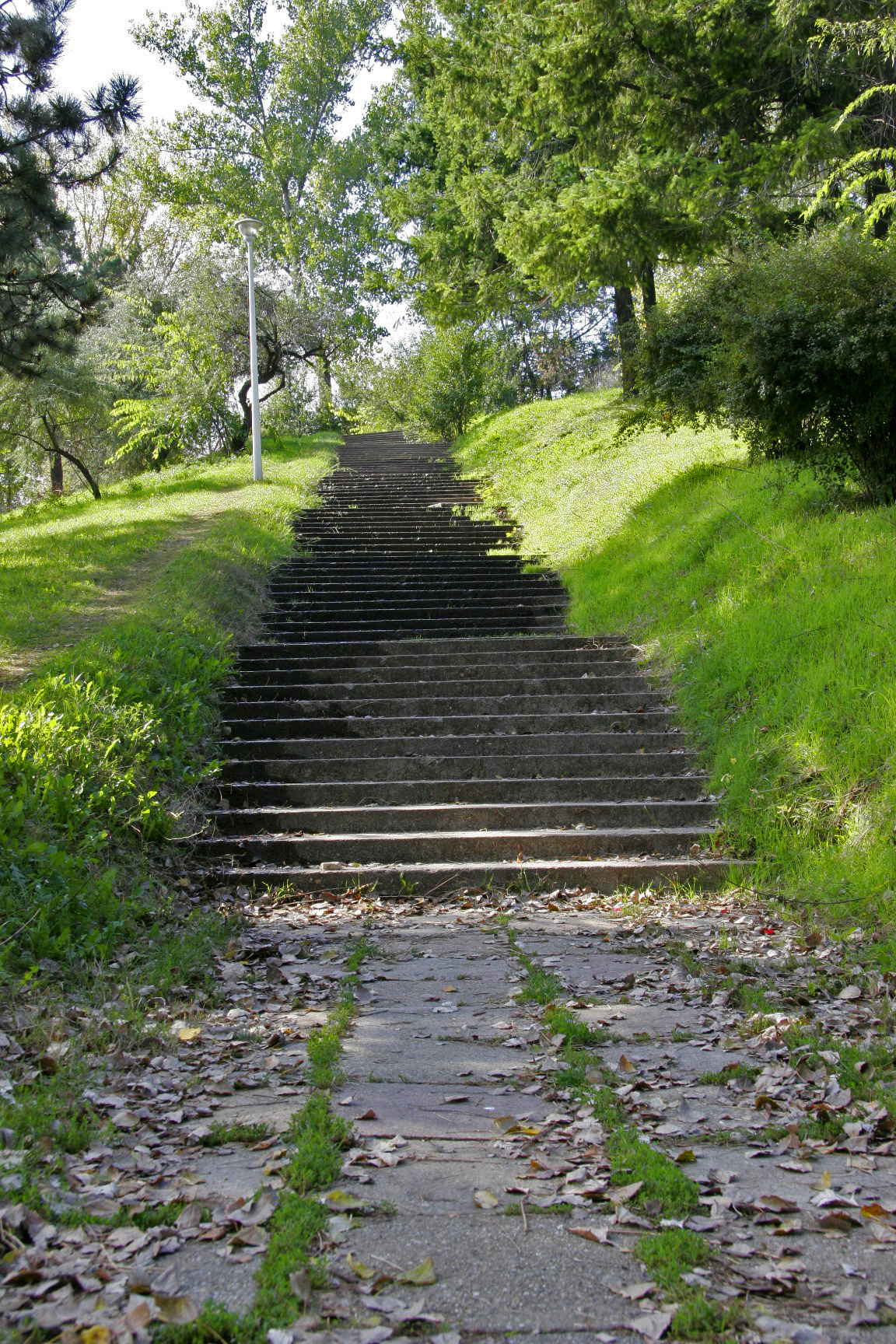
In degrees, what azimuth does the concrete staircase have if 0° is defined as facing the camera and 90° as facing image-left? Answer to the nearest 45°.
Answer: approximately 0°

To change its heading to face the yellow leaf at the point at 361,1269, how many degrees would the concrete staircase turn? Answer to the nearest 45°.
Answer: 0° — it already faces it

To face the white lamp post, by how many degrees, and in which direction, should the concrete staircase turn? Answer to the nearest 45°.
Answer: approximately 180°

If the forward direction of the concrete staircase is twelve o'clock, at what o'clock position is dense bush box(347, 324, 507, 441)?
The dense bush is roughly at 6 o'clock from the concrete staircase.

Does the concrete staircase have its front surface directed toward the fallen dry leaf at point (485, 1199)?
yes

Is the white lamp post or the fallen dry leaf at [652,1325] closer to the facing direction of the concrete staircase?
the fallen dry leaf

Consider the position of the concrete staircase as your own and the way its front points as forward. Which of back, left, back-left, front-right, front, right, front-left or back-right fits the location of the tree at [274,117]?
back

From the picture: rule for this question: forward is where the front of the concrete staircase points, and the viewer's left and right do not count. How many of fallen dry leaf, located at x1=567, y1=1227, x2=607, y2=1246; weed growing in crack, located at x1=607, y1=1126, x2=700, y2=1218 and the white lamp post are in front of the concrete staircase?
2

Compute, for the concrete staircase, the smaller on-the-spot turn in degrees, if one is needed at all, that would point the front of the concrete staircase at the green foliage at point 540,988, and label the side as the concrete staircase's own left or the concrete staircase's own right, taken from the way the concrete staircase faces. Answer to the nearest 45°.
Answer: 0° — it already faces it

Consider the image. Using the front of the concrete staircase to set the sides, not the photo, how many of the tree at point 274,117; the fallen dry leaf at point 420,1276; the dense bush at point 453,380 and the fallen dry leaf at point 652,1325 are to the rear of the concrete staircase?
2

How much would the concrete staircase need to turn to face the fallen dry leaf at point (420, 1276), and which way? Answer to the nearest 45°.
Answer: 0° — it already faces it

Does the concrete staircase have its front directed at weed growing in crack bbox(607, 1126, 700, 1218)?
yes

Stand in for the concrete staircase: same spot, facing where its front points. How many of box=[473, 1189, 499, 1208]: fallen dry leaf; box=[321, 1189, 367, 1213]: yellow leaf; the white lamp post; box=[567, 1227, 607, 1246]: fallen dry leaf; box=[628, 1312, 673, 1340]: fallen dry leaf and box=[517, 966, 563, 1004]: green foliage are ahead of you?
5

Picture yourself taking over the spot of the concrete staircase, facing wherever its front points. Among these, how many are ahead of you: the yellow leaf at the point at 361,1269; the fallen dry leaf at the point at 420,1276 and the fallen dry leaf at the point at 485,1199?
3
